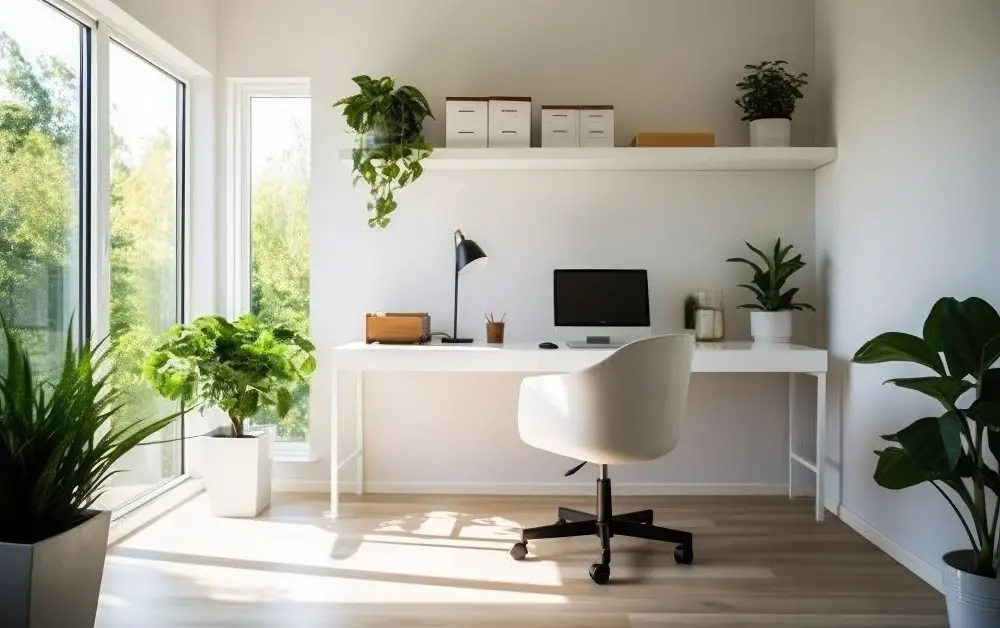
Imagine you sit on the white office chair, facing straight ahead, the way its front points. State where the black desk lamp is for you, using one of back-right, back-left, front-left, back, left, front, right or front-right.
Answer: front

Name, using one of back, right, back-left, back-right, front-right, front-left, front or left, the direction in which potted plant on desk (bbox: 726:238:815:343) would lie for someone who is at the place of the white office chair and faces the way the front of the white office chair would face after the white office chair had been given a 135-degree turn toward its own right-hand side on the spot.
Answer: front-left

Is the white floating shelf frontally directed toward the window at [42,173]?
no

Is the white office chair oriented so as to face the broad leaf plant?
no

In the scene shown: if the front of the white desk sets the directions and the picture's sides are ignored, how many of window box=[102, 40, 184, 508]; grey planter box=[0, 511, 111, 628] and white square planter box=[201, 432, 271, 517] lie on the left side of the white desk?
0

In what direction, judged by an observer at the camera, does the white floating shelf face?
facing the viewer

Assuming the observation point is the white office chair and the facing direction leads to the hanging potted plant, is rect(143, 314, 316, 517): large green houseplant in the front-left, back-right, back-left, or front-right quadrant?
front-left

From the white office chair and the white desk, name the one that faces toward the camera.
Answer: the white desk

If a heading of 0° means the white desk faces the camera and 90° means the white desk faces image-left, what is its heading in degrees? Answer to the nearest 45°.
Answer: approximately 0°

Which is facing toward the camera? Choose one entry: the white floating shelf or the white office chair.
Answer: the white floating shelf

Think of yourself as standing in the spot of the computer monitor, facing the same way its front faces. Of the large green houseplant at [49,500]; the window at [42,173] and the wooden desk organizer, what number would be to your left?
0

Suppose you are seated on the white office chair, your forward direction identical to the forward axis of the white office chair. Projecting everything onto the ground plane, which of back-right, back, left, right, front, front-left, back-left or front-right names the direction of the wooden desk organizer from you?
front

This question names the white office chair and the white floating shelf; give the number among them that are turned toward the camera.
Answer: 1

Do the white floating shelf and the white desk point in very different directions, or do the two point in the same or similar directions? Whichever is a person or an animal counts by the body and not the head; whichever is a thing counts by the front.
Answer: same or similar directions

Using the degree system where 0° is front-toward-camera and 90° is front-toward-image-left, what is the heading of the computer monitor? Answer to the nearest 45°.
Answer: approximately 0°

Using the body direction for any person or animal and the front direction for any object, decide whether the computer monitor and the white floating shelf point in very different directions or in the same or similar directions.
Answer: same or similar directions

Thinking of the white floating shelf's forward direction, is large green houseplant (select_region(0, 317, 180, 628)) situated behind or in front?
in front

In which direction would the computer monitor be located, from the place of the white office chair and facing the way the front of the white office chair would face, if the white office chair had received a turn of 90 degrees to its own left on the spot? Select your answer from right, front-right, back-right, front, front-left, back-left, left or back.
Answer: back-right
